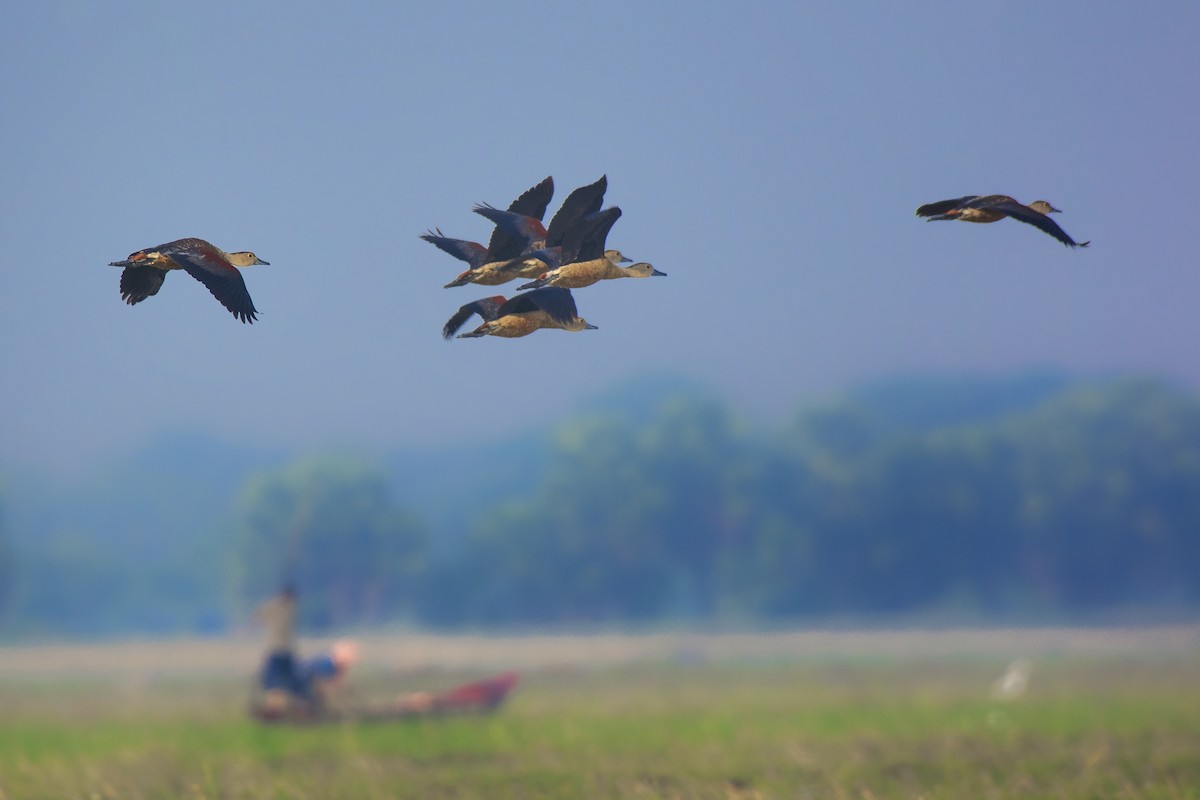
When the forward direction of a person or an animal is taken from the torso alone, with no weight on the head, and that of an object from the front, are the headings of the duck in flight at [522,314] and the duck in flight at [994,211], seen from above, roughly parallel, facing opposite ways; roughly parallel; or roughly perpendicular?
roughly parallel

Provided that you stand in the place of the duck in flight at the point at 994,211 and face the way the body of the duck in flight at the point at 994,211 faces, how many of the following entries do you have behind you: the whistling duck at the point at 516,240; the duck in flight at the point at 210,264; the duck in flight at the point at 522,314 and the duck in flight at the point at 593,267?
4

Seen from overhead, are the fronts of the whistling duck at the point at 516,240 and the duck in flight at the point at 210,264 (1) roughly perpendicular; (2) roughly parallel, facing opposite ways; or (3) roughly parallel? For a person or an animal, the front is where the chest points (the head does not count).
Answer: roughly parallel

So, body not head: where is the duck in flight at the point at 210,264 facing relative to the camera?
to the viewer's right

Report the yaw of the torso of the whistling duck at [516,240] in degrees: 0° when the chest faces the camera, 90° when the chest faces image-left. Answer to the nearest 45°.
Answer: approximately 270°

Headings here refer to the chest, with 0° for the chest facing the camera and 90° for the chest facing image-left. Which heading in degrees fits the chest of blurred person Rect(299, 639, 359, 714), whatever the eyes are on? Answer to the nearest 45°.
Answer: approximately 270°

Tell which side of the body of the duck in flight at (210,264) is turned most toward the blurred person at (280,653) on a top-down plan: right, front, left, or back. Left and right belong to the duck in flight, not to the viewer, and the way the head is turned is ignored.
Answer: left

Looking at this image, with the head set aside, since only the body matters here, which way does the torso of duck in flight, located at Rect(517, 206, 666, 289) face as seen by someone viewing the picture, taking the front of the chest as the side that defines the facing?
to the viewer's right

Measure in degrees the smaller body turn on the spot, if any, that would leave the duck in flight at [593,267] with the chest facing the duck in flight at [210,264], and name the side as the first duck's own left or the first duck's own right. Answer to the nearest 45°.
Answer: approximately 180°

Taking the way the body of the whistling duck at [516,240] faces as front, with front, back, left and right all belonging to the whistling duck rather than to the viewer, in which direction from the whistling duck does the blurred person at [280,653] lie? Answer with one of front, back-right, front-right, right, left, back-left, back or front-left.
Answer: left

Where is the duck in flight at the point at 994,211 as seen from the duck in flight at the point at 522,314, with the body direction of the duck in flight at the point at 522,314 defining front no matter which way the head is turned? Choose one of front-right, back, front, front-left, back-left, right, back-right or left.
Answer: front

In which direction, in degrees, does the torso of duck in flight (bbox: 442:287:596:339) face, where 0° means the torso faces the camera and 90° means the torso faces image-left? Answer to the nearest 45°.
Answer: approximately 270°
